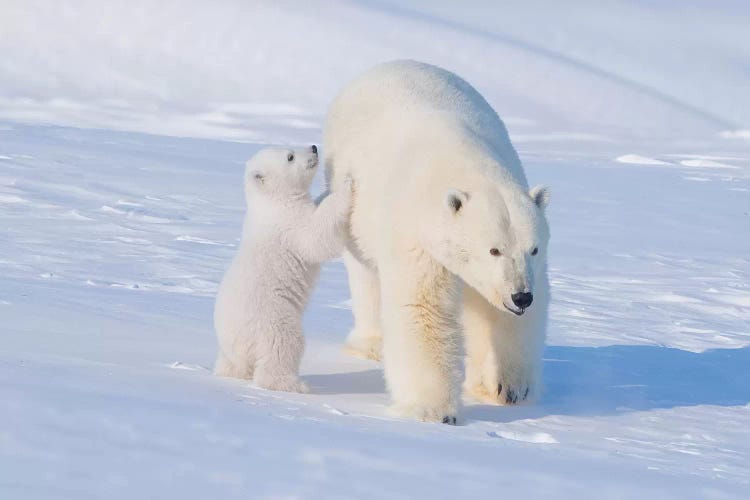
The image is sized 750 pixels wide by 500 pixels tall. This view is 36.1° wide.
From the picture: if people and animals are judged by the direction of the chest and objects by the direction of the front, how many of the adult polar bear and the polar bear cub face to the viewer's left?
0

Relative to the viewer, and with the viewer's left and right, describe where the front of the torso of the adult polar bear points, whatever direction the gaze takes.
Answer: facing the viewer and to the right of the viewer

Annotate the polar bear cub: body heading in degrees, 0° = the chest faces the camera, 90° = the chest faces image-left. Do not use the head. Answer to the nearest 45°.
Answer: approximately 270°

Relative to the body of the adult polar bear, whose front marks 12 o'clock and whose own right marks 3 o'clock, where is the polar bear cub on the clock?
The polar bear cub is roughly at 5 o'clock from the adult polar bear.

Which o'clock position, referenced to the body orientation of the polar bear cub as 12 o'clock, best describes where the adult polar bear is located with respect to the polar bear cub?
The adult polar bear is roughly at 1 o'clock from the polar bear cub.
